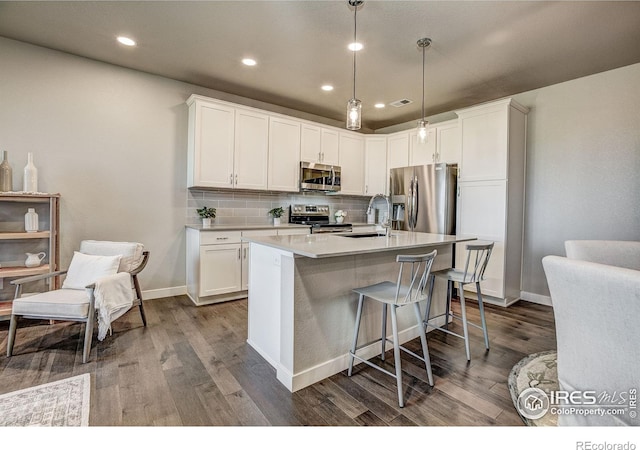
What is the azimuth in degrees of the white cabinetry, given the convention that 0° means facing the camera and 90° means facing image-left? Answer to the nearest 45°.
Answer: approximately 45°

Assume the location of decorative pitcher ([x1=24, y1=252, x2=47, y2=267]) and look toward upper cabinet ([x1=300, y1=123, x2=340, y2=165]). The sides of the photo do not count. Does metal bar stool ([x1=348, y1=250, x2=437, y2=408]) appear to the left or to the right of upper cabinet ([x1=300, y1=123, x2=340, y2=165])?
right

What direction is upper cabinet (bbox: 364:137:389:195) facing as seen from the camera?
toward the camera

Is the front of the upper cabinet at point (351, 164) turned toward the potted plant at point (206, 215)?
no

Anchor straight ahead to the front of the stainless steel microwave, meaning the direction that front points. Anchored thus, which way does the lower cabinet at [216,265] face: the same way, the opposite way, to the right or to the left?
the same way

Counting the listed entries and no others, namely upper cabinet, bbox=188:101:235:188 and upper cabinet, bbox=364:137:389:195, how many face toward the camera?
2

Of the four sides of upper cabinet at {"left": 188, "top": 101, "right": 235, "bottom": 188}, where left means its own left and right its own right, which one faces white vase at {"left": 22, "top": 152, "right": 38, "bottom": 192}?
right

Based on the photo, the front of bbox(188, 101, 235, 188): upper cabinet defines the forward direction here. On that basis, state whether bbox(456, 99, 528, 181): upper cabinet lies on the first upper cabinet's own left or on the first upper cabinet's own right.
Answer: on the first upper cabinet's own left

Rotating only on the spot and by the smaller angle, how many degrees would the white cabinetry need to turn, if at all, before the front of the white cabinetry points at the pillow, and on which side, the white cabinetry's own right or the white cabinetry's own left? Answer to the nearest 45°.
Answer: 0° — it already faces it

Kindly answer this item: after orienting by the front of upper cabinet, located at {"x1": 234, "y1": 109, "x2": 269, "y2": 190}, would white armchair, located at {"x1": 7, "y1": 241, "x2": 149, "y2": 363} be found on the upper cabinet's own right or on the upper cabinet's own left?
on the upper cabinet's own right

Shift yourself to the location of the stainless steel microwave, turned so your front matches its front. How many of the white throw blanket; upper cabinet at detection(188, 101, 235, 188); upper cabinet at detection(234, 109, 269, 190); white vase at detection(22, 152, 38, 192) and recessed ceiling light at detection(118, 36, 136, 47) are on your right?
5
